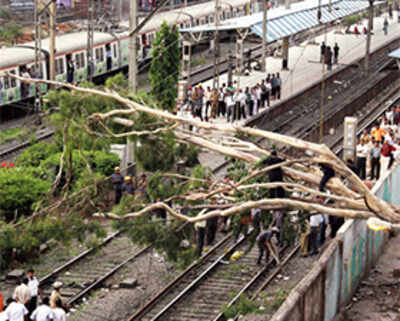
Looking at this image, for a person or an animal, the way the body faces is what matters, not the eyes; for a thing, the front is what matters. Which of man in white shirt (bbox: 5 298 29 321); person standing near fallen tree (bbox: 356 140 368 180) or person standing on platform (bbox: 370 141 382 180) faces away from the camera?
the man in white shirt

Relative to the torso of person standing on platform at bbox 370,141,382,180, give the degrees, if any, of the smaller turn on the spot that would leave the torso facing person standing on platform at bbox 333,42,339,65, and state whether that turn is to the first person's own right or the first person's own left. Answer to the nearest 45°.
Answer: approximately 135° to the first person's own right

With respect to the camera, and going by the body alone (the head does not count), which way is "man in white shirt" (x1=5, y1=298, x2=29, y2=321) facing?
away from the camera

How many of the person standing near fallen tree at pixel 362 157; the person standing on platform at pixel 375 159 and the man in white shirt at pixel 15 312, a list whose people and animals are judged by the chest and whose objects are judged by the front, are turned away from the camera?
1

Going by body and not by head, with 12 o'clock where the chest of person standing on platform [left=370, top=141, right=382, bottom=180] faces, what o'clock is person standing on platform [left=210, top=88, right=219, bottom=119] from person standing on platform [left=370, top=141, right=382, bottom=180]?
person standing on platform [left=210, top=88, right=219, bottom=119] is roughly at 3 o'clock from person standing on platform [left=370, top=141, right=382, bottom=180].

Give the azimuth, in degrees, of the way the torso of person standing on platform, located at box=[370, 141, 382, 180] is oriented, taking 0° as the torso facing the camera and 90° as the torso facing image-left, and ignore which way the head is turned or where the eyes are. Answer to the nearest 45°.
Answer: approximately 45°

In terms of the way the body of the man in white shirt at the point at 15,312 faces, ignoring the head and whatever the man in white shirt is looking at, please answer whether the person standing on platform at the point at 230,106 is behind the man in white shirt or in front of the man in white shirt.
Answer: in front

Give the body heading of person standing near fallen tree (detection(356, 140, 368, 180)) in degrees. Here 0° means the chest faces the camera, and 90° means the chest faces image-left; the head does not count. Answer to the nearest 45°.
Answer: approximately 45°

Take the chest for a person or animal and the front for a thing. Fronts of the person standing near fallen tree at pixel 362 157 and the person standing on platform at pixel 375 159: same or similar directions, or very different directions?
same or similar directions

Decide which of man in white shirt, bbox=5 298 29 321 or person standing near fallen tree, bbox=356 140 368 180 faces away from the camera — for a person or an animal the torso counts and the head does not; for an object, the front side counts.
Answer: the man in white shirt

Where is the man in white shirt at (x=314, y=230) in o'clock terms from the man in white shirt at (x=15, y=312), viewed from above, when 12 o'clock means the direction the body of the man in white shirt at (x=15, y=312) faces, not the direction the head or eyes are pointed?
the man in white shirt at (x=314, y=230) is roughly at 2 o'clock from the man in white shirt at (x=15, y=312).

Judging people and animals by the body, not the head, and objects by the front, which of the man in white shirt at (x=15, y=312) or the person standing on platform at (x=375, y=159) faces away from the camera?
the man in white shirt

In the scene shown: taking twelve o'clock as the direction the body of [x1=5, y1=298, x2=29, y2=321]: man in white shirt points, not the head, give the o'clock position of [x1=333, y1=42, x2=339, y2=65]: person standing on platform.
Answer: The person standing on platform is roughly at 1 o'clock from the man in white shirt.

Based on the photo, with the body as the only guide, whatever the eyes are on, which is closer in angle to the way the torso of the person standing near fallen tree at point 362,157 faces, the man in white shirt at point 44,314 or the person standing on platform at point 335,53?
the man in white shirt

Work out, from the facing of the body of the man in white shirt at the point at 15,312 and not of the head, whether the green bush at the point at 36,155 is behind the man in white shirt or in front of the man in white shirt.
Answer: in front
